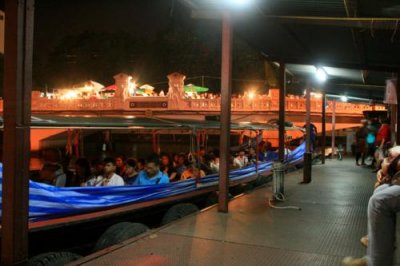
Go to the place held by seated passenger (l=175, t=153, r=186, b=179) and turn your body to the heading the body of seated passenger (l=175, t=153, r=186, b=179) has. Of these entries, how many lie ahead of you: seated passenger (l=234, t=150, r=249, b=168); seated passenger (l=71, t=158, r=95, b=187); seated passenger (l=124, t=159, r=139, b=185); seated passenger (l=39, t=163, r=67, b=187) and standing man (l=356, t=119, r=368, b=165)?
3

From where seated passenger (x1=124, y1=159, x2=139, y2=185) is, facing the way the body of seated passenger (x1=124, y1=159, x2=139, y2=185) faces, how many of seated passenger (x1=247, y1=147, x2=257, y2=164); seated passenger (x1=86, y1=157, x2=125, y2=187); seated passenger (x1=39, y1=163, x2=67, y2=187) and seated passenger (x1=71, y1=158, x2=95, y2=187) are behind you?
1
